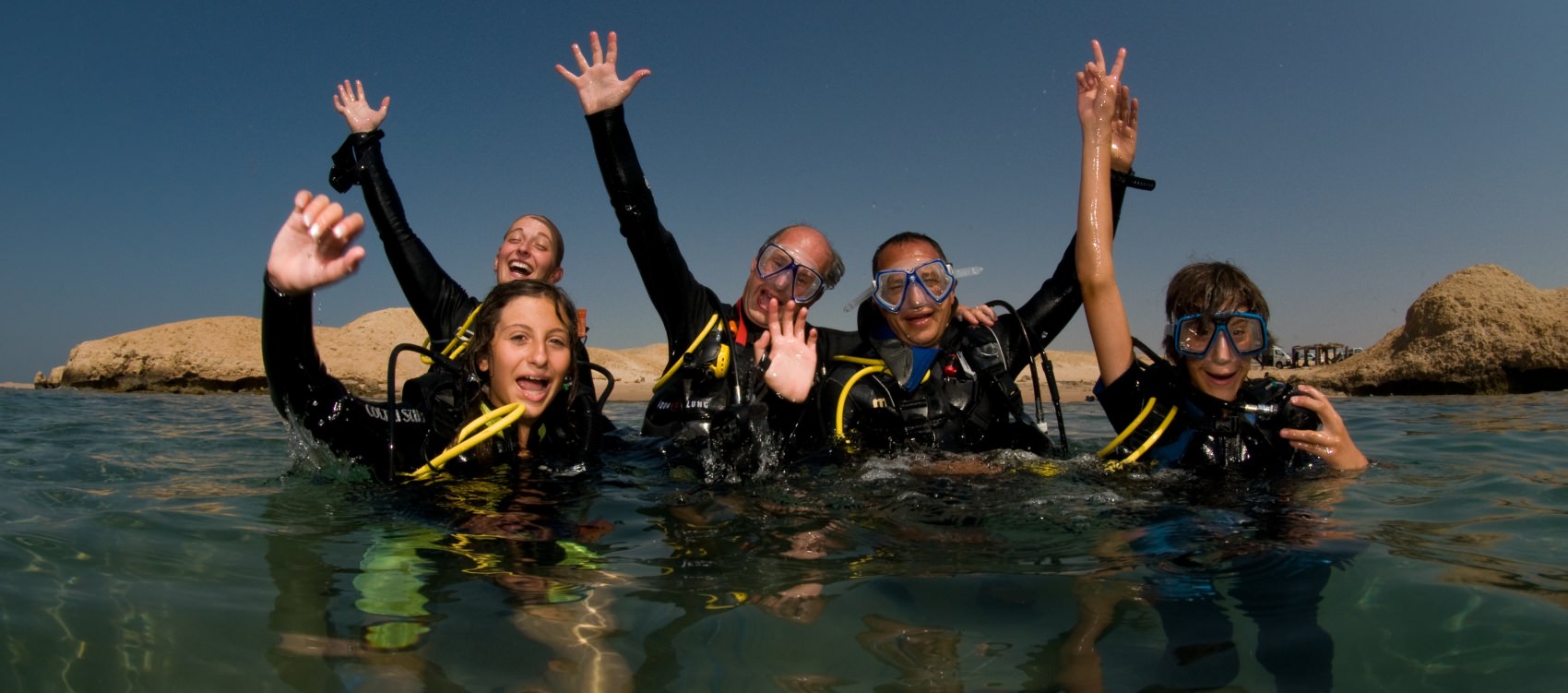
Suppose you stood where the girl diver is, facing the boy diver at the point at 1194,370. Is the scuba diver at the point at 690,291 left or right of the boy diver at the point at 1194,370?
left

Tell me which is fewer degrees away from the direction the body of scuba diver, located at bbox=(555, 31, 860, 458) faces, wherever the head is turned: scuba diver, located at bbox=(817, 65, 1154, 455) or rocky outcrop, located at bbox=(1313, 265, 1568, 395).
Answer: the scuba diver

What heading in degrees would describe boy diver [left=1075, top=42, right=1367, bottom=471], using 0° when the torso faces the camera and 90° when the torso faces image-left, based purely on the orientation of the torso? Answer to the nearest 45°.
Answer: approximately 0°

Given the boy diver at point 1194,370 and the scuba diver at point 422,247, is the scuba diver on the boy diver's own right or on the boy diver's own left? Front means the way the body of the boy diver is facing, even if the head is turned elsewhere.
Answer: on the boy diver's own right

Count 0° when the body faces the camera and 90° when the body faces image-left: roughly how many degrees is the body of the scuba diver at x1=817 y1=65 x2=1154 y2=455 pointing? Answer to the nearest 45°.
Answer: approximately 0°

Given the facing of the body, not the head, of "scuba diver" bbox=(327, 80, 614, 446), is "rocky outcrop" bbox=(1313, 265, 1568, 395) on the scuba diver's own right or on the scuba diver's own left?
on the scuba diver's own left
